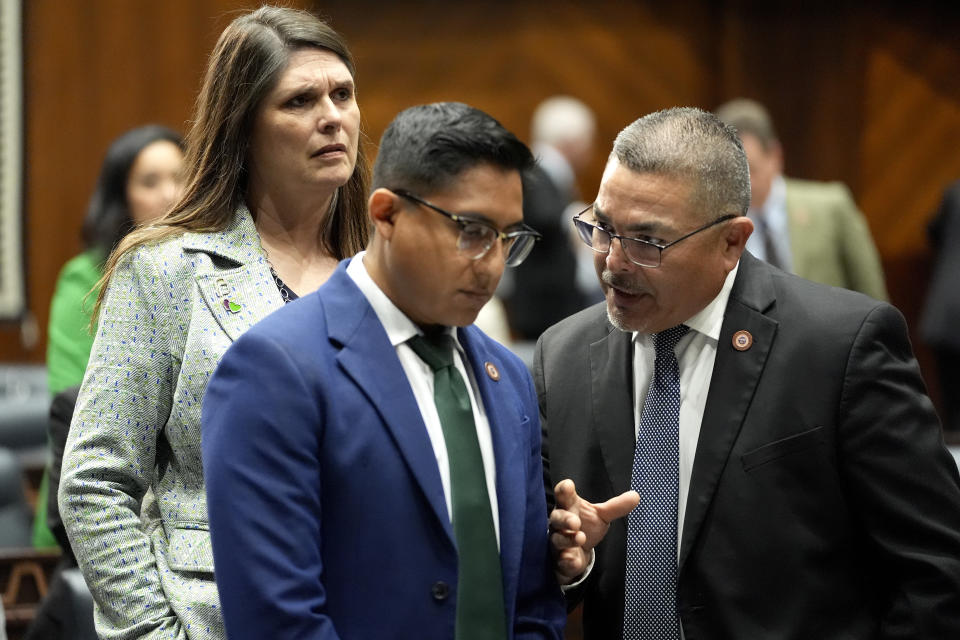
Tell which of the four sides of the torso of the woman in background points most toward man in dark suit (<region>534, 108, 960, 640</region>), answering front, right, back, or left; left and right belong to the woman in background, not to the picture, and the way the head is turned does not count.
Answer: front

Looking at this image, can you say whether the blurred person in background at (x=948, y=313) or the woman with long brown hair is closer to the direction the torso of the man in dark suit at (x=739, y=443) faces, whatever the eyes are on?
the woman with long brown hair

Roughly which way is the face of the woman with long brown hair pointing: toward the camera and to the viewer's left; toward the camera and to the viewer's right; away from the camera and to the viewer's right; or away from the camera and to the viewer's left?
toward the camera and to the viewer's right

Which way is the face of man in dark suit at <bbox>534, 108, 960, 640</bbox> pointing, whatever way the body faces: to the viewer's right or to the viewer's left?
to the viewer's left

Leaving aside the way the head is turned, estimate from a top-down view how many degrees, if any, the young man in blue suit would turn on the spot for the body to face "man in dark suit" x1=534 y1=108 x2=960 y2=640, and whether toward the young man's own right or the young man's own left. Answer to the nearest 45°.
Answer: approximately 90° to the young man's own left

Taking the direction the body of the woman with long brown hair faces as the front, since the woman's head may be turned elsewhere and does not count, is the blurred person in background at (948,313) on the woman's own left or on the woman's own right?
on the woman's own left

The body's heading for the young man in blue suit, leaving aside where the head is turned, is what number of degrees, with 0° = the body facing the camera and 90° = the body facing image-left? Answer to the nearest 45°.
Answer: approximately 315°

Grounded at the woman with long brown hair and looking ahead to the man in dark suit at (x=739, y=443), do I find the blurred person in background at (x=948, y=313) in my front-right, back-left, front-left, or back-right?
front-left

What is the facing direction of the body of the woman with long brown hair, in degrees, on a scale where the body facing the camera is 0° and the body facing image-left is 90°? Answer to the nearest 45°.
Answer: approximately 315°

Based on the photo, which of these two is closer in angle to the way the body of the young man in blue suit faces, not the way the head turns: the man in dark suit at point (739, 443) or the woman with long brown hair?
the man in dark suit

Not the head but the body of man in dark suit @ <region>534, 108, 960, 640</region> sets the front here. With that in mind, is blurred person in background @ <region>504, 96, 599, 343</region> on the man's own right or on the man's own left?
on the man's own right

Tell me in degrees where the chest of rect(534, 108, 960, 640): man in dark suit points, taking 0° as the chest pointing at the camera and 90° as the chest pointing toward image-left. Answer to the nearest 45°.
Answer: approximately 45°

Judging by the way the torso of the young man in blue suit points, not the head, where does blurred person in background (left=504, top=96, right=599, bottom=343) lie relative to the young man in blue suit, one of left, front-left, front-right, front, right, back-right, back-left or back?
back-left

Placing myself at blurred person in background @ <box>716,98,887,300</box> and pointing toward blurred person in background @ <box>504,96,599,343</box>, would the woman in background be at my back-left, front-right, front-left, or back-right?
front-left
